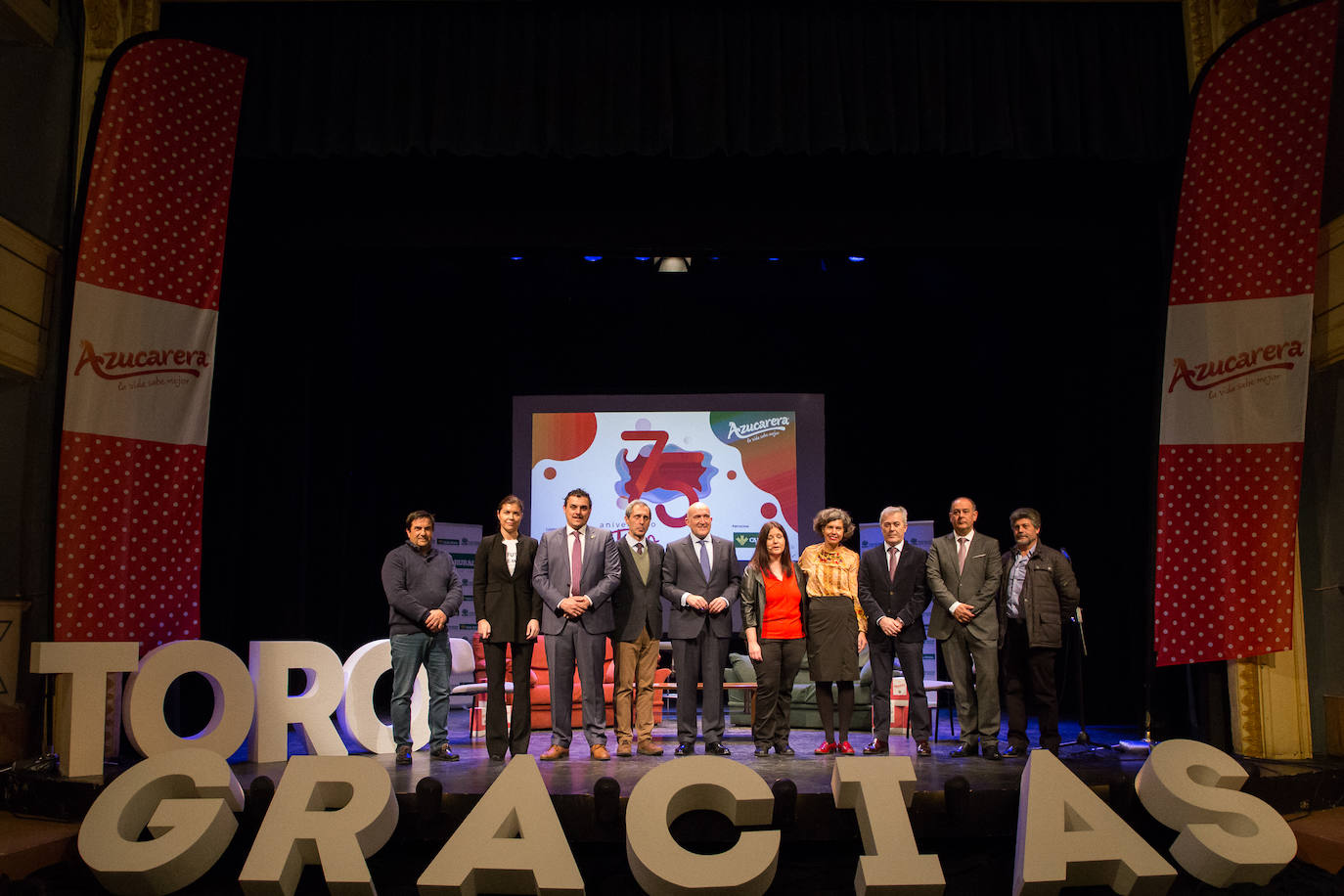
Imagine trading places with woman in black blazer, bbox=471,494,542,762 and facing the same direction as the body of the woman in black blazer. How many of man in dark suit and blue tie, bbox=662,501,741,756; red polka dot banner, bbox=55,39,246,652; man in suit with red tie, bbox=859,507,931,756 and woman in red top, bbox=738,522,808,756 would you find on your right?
1

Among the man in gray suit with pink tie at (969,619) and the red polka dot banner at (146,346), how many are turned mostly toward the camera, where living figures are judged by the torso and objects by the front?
2

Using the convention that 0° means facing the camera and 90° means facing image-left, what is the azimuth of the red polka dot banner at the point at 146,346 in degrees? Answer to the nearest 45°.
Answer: approximately 0°

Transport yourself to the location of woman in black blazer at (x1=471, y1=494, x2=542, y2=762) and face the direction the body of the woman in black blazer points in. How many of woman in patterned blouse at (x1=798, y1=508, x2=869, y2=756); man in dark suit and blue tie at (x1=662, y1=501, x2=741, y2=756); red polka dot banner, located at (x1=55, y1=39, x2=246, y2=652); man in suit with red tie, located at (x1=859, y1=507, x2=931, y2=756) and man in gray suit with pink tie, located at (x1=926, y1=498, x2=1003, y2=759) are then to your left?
4

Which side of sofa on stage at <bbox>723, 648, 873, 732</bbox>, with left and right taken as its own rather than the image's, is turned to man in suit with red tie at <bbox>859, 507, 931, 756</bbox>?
front

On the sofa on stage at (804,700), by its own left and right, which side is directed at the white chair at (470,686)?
right

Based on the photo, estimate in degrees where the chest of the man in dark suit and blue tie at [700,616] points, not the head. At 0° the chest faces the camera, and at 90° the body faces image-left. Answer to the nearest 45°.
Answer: approximately 0°

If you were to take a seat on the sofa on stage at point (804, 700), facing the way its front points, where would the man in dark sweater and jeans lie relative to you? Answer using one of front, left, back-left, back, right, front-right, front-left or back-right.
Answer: front-right

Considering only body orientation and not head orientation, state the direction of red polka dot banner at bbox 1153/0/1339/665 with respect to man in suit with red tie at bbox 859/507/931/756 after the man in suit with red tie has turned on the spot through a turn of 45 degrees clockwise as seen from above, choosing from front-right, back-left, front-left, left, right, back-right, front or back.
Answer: back-left
